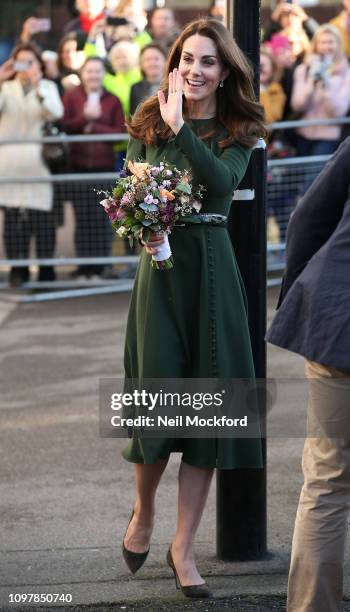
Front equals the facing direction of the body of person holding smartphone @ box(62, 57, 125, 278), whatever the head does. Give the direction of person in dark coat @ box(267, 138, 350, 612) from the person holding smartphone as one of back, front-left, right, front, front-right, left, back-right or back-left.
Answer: front

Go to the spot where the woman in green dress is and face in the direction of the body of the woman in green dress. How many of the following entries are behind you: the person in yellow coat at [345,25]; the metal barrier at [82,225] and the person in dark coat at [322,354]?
2

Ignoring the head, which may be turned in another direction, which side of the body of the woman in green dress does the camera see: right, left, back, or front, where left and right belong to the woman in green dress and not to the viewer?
front

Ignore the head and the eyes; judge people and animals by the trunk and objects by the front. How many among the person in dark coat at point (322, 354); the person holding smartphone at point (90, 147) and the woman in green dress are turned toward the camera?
2

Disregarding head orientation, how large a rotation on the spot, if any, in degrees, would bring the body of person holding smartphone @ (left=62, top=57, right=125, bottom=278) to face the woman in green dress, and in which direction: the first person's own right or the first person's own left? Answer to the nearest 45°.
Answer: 0° — they already face them

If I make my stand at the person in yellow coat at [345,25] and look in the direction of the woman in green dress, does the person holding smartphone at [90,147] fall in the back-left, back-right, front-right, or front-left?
front-right

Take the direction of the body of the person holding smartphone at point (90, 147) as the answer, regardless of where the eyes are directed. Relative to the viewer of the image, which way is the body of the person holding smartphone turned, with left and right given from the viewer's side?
facing the viewer
